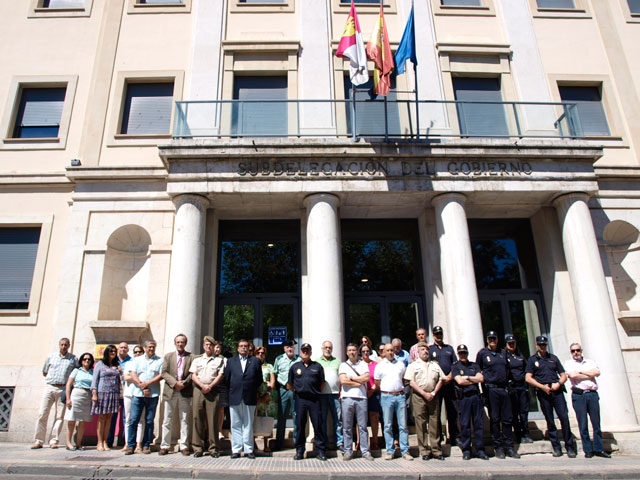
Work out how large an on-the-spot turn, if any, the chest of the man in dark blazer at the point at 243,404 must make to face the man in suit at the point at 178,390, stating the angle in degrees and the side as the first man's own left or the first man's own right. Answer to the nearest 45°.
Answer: approximately 135° to the first man's own right

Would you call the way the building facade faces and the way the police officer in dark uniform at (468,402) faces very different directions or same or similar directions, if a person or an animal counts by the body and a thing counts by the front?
same or similar directions

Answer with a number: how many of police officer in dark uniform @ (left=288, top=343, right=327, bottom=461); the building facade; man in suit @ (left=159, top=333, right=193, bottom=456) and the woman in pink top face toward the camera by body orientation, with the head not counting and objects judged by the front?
4

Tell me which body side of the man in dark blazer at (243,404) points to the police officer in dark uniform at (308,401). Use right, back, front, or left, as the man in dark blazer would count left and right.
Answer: left

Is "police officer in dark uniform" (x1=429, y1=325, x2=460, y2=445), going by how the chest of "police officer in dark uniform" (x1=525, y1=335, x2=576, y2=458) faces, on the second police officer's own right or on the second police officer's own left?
on the second police officer's own right

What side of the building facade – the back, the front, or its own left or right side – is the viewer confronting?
front

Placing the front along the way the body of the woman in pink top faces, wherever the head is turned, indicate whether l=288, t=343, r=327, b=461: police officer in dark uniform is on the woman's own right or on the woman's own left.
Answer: on the woman's own right

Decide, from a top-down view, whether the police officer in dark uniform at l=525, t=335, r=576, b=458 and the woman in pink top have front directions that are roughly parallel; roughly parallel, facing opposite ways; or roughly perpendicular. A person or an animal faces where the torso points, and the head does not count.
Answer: roughly parallel

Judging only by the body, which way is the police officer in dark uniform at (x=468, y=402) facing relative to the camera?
toward the camera
